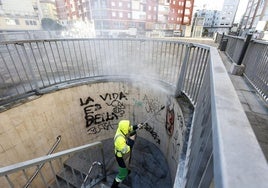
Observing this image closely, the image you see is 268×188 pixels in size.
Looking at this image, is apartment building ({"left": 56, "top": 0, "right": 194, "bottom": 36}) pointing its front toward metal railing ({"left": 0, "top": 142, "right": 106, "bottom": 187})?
yes

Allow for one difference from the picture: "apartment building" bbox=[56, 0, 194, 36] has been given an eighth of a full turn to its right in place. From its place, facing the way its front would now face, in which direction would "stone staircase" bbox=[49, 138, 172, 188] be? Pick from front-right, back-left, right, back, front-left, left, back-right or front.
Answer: front-left

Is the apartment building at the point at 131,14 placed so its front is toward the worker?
yes

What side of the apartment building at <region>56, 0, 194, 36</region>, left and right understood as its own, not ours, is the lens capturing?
front

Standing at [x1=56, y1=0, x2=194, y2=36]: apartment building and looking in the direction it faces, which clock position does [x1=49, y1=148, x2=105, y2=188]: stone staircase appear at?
The stone staircase is roughly at 12 o'clock from the apartment building.

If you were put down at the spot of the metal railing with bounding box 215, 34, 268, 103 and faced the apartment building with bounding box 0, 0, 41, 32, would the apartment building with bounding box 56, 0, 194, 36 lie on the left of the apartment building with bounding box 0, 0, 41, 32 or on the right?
right

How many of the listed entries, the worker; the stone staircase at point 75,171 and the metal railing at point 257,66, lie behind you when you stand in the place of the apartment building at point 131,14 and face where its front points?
0

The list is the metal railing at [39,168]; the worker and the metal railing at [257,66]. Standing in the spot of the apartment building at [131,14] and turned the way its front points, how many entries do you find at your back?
0

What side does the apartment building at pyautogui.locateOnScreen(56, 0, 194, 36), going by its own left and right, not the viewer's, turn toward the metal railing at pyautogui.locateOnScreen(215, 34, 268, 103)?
front

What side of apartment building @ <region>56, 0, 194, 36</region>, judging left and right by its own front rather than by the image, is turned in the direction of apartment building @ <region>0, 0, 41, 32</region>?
right
